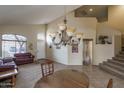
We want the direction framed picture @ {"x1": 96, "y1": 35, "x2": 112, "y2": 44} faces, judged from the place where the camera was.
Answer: facing the viewer

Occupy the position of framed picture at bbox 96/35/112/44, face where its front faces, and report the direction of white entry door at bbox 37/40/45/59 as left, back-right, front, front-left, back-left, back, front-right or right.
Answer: right

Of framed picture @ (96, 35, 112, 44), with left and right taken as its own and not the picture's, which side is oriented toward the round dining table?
front

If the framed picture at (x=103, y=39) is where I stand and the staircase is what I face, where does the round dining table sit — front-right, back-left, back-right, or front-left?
front-right

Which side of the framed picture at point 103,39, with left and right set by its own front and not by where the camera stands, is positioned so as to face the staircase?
front

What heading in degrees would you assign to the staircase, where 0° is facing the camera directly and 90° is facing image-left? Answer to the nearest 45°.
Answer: approximately 45°

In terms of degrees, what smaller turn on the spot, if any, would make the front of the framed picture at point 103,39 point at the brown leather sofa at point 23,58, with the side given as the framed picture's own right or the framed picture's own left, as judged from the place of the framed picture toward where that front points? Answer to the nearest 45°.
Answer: approximately 90° to the framed picture's own right

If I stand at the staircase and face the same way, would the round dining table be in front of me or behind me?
in front

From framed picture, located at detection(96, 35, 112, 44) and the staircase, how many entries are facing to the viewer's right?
0

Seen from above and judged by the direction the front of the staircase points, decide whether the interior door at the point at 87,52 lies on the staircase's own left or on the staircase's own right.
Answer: on the staircase's own right

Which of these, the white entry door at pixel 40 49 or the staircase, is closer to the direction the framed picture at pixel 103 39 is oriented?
the staircase
